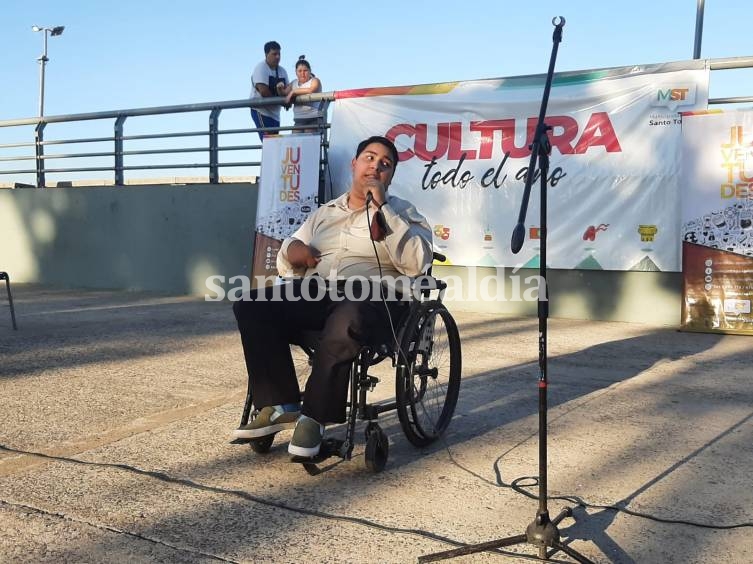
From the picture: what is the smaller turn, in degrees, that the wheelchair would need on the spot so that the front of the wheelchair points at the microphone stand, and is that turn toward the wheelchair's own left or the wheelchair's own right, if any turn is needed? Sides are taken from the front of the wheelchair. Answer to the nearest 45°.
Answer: approximately 45° to the wheelchair's own left

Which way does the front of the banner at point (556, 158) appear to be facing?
toward the camera

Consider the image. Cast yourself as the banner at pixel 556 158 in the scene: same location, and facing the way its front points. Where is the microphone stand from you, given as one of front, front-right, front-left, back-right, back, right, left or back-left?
front

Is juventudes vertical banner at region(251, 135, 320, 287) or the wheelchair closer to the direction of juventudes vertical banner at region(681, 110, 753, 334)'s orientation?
the wheelchair

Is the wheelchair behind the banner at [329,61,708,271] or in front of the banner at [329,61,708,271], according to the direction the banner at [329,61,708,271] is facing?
in front

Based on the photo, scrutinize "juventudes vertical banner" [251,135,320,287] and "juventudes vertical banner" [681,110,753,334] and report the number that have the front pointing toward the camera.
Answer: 2

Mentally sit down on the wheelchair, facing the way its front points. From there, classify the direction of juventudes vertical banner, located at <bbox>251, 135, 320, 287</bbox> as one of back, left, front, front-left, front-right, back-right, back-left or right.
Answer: back-right

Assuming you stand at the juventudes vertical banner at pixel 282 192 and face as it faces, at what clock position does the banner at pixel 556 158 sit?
The banner is roughly at 10 o'clock from the juventudes vertical banner.

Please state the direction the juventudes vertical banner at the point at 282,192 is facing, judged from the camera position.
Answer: facing the viewer

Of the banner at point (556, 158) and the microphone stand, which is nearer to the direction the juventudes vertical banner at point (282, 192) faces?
the microphone stand

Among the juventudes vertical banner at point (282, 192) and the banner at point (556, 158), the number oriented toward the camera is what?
2

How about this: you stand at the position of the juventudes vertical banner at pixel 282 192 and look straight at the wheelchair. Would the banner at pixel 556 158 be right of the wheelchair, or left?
left

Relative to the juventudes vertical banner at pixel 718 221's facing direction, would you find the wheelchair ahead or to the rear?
ahead

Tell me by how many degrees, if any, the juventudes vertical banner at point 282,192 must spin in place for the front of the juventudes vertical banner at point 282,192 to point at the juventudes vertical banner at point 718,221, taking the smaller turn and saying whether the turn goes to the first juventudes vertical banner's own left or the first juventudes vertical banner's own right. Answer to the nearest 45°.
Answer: approximately 45° to the first juventudes vertical banner's own left

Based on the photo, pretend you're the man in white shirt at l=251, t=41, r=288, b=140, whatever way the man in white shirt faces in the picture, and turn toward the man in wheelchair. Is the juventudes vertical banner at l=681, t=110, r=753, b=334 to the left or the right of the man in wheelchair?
left

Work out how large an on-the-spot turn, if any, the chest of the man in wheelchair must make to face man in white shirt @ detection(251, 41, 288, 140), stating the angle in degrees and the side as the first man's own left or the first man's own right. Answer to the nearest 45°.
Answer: approximately 135° to the first man's own right

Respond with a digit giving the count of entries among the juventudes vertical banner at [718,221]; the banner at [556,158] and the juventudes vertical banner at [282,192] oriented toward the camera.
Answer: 3

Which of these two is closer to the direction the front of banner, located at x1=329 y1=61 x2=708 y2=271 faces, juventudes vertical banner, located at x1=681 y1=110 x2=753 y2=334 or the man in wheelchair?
the man in wheelchair
